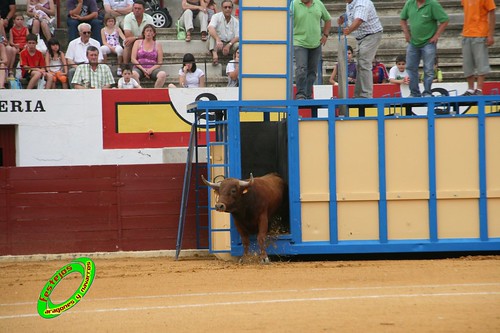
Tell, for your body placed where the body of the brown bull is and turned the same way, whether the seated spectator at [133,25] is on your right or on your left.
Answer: on your right

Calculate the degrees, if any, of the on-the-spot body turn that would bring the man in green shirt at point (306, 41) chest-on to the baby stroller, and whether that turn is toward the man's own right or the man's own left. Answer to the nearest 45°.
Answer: approximately 135° to the man's own right

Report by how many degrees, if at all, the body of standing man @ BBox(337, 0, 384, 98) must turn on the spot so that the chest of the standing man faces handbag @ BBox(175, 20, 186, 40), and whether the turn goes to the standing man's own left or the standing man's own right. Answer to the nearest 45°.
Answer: approximately 45° to the standing man's own right

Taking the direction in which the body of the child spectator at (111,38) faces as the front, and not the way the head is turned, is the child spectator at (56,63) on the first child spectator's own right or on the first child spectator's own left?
on the first child spectator's own right

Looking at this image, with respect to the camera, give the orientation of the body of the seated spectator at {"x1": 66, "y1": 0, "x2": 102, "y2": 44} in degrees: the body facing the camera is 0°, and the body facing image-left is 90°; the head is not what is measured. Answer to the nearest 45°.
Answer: approximately 0°

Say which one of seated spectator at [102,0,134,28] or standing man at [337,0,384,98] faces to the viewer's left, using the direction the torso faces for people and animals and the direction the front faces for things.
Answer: the standing man

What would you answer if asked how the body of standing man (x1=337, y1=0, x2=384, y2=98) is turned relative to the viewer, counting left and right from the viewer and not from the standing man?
facing to the left of the viewer
